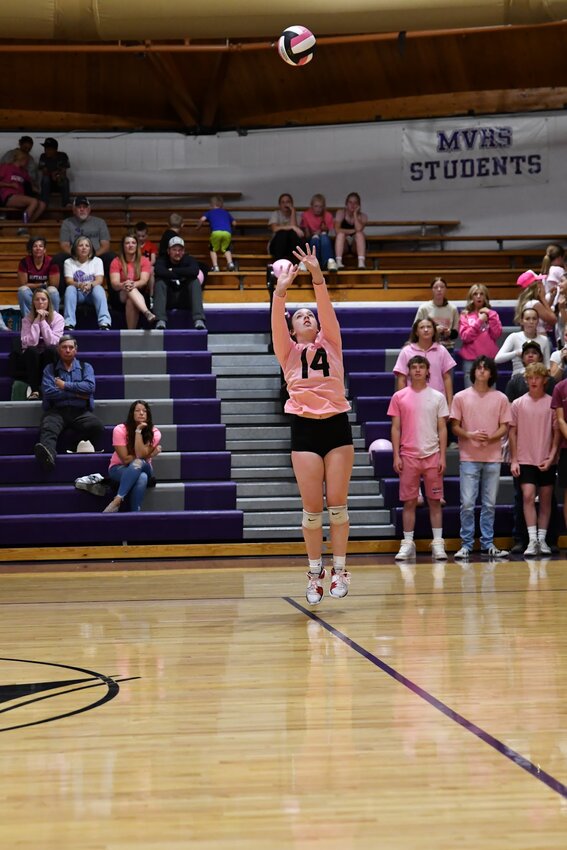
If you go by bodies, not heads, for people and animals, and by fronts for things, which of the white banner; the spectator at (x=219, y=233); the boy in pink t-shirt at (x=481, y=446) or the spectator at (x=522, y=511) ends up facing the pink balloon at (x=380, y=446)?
the white banner

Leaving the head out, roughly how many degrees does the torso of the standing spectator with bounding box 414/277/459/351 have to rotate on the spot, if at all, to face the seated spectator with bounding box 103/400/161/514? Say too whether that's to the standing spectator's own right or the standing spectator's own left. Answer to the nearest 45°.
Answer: approximately 45° to the standing spectator's own right

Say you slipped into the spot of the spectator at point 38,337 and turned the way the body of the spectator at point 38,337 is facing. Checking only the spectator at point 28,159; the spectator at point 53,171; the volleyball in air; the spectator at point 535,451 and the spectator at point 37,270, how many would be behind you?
3

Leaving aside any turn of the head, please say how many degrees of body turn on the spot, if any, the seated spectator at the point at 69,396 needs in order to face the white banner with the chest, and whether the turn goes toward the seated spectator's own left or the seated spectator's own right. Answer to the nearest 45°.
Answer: approximately 135° to the seated spectator's own left
